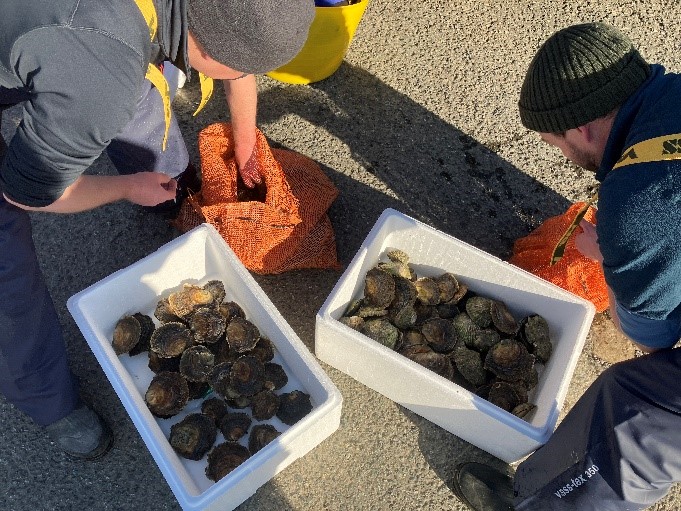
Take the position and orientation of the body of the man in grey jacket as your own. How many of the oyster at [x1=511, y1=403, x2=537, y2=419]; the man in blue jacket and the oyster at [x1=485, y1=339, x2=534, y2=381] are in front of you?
3

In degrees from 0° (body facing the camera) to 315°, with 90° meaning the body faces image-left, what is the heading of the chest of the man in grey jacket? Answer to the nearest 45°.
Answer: approximately 270°

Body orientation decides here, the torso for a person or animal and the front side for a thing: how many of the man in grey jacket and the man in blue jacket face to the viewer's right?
1

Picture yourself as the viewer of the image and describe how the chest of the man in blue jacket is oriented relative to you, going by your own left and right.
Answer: facing to the left of the viewer
